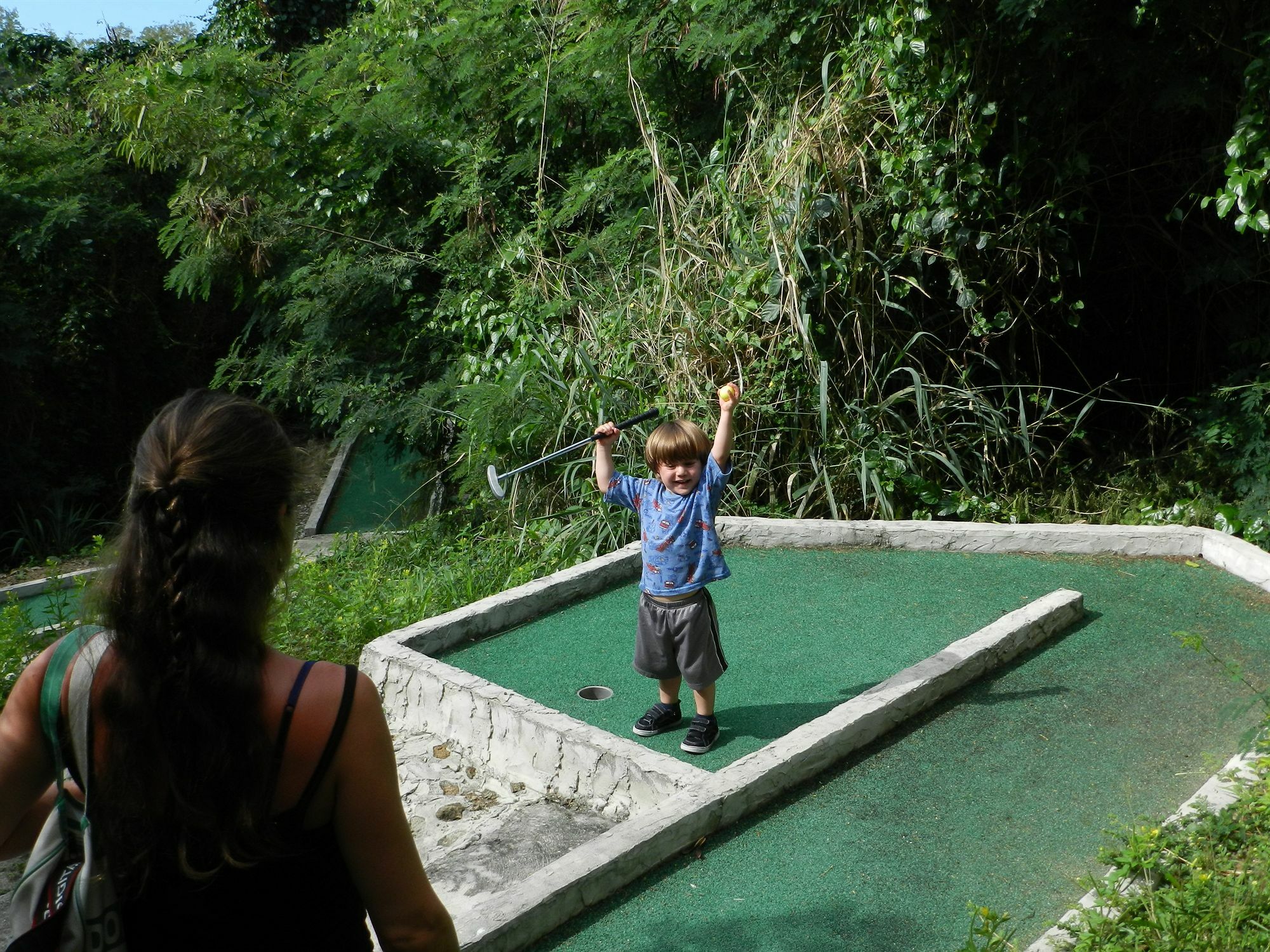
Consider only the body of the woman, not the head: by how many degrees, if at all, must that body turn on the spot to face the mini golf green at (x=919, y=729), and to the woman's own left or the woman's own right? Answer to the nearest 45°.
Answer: approximately 45° to the woman's own right

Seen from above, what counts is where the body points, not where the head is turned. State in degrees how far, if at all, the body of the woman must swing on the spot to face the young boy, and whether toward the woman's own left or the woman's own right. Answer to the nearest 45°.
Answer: approximately 45° to the woman's own right

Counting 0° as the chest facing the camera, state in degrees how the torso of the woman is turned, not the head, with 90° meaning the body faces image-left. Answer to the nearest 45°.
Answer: approximately 180°
